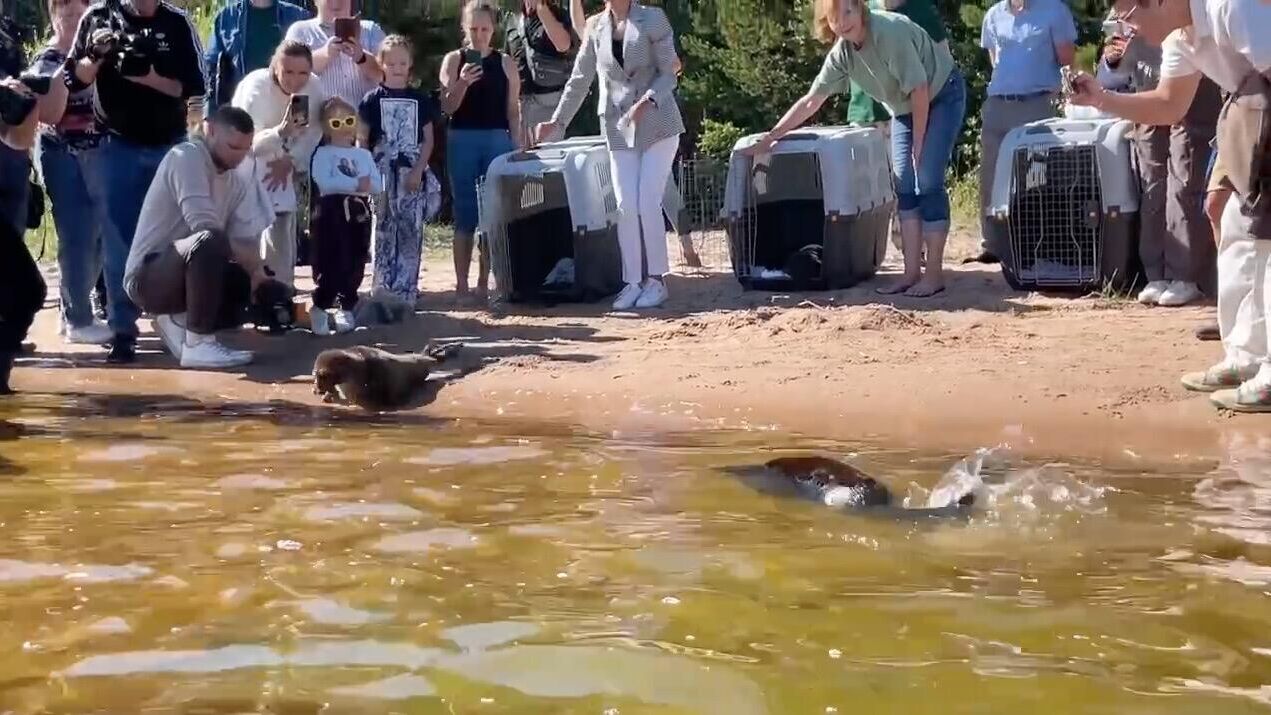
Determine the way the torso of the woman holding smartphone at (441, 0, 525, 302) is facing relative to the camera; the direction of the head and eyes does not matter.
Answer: toward the camera

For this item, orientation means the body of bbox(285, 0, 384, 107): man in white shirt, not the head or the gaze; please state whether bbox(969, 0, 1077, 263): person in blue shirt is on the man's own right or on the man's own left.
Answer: on the man's own left

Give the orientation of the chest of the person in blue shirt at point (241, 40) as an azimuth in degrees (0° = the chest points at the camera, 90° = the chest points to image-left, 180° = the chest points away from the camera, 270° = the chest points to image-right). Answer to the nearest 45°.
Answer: approximately 0°

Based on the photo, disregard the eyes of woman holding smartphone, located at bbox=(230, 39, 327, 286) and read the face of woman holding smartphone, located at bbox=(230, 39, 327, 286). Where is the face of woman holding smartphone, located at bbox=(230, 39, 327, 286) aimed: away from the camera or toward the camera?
toward the camera

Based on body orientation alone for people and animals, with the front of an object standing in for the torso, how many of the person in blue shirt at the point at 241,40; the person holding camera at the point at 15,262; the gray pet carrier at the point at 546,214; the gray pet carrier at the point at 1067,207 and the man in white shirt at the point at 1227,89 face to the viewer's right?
1

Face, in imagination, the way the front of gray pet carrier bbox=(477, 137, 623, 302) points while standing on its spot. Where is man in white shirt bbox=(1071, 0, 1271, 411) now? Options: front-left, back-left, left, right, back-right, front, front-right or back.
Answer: left

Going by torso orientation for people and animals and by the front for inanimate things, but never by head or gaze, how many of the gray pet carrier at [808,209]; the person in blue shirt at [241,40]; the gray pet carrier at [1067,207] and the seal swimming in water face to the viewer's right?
0

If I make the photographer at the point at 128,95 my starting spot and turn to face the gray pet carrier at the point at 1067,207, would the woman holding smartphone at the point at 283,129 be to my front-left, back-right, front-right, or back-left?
front-left

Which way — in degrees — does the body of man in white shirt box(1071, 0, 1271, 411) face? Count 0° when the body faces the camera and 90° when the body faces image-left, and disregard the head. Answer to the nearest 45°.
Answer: approximately 90°

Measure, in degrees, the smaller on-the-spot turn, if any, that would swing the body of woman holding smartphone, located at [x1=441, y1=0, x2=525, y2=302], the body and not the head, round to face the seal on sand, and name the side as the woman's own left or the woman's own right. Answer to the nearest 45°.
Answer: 0° — they already face it

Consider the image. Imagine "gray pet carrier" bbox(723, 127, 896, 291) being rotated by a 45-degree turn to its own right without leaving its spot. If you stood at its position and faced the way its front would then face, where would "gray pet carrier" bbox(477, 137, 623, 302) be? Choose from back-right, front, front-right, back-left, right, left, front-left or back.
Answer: front

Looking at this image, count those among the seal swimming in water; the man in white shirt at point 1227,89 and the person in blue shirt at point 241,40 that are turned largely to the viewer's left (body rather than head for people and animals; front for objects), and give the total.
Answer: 2

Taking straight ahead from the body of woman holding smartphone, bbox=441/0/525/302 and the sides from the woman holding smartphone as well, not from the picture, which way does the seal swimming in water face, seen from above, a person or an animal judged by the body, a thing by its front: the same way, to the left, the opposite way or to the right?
to the right

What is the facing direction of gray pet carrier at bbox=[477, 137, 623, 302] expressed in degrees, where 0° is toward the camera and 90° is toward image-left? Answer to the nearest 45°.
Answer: approximately 45°

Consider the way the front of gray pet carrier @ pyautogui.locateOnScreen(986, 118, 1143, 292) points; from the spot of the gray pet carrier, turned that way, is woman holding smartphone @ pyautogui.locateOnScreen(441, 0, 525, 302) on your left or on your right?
on your right

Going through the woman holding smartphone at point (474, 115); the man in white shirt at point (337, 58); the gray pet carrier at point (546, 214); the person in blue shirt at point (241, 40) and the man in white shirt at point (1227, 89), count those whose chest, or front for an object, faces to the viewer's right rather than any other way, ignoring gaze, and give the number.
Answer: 0

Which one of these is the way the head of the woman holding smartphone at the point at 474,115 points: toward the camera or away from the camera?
toward the camera

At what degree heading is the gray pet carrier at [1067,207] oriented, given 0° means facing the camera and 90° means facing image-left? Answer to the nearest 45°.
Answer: approximately 0°

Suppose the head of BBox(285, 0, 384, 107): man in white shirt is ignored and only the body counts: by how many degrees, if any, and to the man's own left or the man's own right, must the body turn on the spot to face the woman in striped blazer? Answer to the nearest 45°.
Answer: approximately 90° to the man's own left

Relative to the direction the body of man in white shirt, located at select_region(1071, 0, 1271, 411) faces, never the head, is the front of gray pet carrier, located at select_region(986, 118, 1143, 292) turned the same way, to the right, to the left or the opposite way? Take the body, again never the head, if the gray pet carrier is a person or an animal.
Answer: to the left

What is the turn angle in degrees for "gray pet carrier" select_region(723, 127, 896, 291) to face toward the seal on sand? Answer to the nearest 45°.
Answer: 0° — it already faces it

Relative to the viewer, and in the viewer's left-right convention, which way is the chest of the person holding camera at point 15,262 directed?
facing to the right of the viewer
